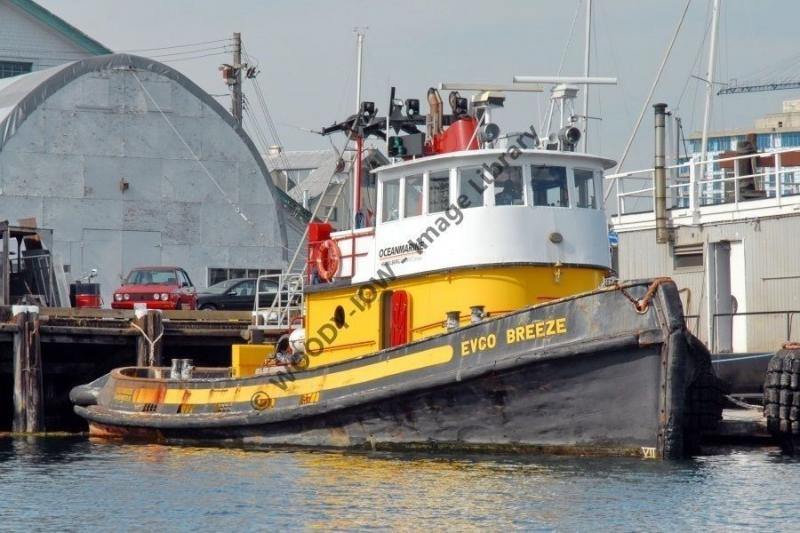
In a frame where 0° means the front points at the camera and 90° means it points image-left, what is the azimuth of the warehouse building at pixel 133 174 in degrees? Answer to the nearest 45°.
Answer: approximately 0°

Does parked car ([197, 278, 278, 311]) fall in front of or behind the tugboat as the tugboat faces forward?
behind

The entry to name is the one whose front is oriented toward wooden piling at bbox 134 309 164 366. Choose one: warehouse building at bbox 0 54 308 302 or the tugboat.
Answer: the warehouse building

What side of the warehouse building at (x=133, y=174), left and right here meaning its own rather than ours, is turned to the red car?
front

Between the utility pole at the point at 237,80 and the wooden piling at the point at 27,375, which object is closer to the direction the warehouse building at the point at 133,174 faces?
the wooden piling

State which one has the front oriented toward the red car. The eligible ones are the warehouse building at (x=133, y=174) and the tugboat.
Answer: the warehouse building

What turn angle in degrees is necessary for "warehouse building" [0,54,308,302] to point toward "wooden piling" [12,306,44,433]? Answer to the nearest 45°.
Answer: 0° — it already faces it

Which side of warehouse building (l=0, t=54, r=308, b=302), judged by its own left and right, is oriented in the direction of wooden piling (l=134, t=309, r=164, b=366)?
front

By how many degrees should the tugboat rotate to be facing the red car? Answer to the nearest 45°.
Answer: approximately 180°

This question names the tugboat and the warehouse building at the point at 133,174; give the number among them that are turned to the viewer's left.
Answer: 0
